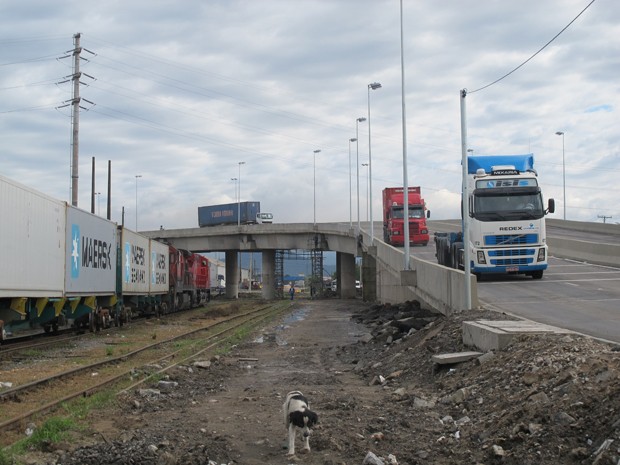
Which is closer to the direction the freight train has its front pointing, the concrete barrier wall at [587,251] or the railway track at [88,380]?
the concrete barrier wall

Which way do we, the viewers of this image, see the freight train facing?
facing away from the viewer and to the right of the viewer

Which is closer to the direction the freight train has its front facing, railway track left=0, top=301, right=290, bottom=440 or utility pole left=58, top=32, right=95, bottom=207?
the utility pole

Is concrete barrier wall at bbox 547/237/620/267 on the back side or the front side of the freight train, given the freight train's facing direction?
on the front side

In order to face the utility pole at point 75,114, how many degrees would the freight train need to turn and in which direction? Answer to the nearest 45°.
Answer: approximately 45° to its left

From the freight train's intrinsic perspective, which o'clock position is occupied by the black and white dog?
The black and white dog is roughly at 4 o'clock from the freight train.

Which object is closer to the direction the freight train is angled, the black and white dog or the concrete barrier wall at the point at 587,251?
the concrete barrier wall
